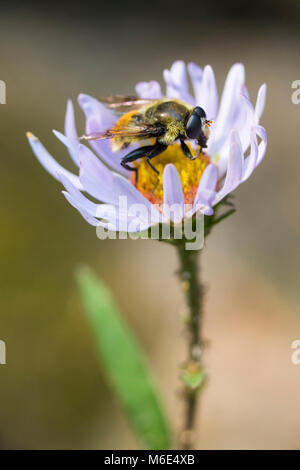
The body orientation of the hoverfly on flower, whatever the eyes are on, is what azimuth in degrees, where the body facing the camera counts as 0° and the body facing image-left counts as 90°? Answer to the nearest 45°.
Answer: approximately 270°
